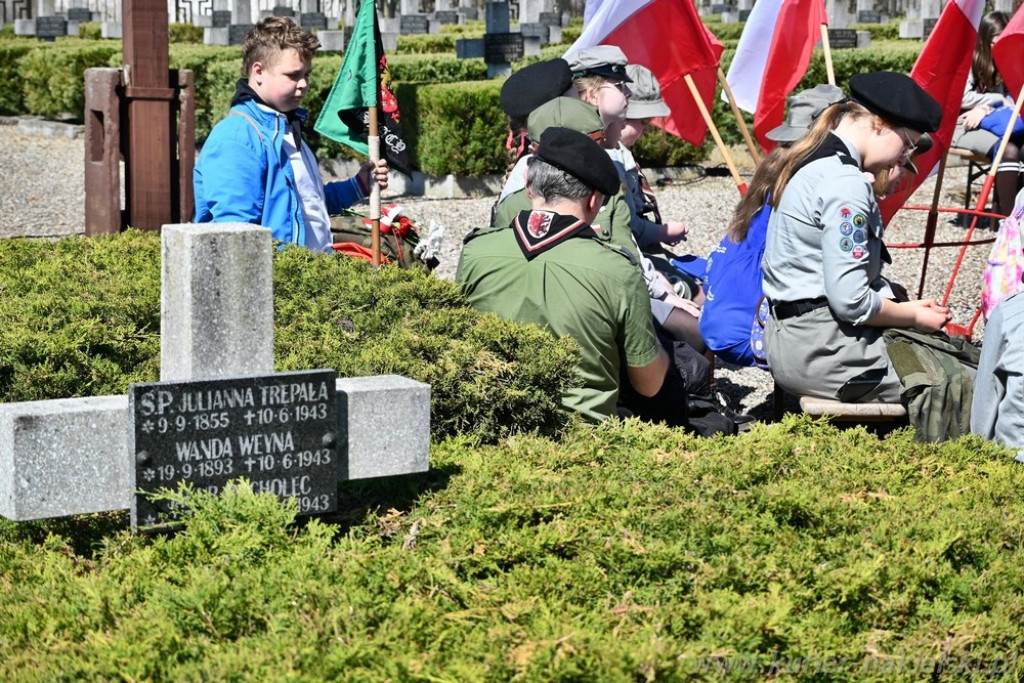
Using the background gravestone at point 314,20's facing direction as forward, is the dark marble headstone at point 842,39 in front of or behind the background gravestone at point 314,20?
in front

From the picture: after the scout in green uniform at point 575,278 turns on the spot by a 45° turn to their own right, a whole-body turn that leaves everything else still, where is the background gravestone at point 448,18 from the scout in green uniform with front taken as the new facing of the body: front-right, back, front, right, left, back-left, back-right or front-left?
left

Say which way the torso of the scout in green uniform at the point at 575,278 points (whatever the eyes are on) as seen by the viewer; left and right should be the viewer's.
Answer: facing away from the viewer and to the right of the viewer

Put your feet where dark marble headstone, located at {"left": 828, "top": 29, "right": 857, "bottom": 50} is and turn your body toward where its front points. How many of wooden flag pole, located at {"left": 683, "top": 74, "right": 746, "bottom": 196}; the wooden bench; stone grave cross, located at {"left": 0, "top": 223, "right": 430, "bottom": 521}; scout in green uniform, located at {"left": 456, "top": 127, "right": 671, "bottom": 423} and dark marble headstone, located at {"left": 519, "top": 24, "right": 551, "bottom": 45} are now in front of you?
4

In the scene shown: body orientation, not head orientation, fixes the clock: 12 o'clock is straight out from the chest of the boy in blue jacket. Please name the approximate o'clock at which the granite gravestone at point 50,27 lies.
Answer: The granite gravestone is roughly at 7 o'clock from the boy in blue jacket.

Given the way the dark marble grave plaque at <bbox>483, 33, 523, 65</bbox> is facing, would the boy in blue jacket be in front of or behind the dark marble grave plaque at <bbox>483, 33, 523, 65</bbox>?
in front

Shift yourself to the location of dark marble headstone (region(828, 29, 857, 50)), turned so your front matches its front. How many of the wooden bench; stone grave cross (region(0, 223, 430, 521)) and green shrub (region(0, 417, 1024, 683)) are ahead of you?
3

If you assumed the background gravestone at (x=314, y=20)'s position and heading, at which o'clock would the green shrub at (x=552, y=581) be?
The green shrub is roughly at 12 o'clock from the background gravestone.
